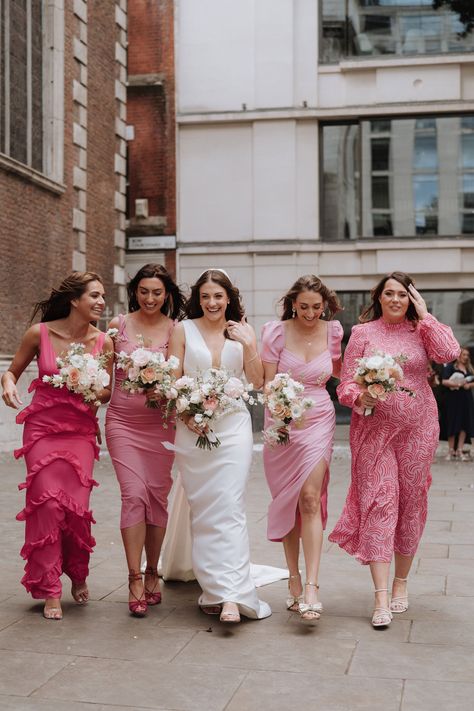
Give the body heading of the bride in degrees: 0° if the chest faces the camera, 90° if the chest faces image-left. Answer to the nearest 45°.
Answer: approximately 0°

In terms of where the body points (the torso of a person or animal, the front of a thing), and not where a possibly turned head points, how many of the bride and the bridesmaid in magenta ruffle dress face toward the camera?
2

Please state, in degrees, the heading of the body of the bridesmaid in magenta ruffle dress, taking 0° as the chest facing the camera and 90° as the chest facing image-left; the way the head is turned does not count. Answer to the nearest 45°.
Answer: approximately 0°

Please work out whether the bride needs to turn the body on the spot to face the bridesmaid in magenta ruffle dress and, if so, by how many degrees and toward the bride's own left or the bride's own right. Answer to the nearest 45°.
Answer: approximately 90° to the bride's own right

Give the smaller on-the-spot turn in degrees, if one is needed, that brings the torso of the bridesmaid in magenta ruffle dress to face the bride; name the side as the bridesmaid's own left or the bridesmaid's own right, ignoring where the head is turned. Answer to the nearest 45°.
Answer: approximately 45° to the bridesmaid's own left
